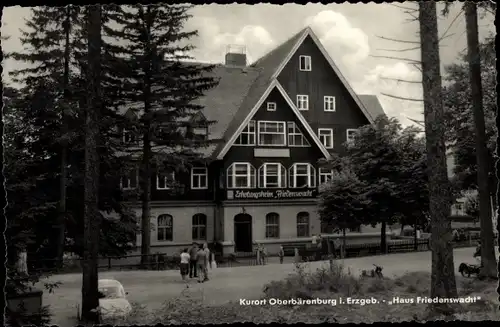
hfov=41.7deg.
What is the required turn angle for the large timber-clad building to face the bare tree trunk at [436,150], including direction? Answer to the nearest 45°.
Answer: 0° — it already faces it

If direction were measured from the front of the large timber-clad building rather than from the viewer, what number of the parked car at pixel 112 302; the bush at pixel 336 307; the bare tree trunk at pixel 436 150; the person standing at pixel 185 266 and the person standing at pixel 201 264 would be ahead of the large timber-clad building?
5

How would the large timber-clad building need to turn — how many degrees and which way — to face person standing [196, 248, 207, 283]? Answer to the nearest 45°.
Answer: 0° — it already faces them

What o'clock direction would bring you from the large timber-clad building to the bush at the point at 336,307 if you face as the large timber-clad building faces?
The bush is roughly at 12 o'clock from the large timber-clad building.

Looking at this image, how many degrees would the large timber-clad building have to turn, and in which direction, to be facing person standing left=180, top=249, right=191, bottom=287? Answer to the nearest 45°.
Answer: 0° — it already faces them

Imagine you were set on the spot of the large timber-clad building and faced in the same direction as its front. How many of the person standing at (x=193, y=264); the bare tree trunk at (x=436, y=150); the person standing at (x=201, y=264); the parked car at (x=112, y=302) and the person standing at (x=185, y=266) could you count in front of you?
5

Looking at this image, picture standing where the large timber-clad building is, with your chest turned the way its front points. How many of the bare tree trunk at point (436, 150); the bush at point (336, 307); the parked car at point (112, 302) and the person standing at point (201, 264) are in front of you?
4

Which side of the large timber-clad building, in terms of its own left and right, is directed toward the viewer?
front

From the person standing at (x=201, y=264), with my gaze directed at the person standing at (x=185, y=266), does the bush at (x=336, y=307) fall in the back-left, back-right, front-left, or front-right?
back-left

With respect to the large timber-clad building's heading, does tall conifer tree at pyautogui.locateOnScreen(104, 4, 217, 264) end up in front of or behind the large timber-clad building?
in front

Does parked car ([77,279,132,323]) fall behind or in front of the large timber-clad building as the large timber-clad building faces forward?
in front

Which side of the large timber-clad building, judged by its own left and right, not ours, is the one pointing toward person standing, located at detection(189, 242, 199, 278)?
front

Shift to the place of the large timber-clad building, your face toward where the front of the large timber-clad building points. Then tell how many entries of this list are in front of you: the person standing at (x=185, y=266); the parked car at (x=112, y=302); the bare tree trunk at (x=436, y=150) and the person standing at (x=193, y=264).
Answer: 4

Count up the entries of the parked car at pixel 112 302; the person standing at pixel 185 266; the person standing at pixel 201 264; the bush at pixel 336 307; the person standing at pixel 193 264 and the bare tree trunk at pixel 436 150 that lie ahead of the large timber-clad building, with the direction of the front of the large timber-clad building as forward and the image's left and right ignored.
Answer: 6
